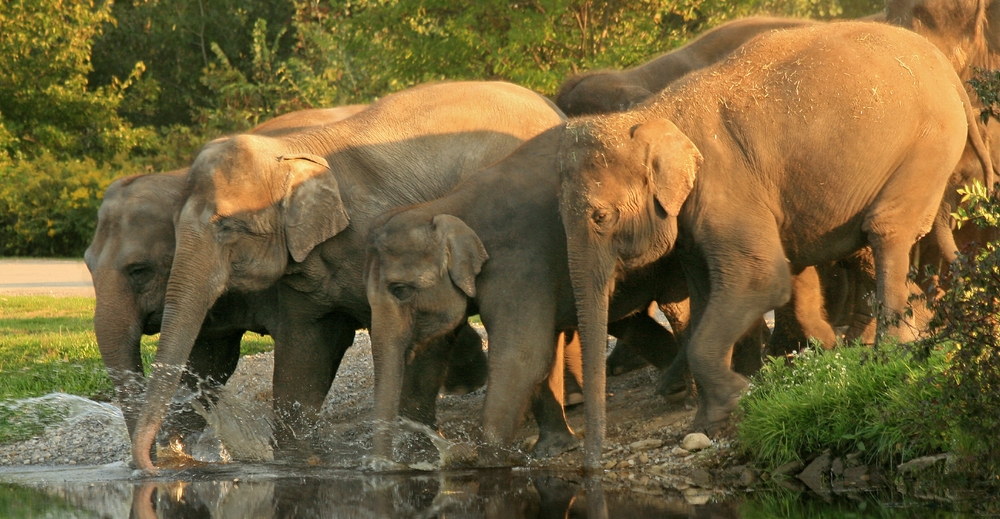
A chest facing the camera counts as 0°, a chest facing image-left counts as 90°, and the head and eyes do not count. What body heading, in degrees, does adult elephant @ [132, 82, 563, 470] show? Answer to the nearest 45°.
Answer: approximately 45°

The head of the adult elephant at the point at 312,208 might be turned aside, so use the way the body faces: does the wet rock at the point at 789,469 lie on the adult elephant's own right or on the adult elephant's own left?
on the adult elephant's own left

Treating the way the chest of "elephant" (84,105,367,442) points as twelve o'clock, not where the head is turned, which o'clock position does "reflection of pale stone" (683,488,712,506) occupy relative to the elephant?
The reflection of pale stone is roughly at 9 o'clock from the elephant.

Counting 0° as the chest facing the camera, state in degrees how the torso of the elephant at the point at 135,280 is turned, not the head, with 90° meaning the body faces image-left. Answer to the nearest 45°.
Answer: approximately 45°

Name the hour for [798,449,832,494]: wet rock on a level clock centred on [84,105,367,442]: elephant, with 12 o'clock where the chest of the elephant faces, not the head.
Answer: The wet rock is roughly at 9 o'clock from the elephant.

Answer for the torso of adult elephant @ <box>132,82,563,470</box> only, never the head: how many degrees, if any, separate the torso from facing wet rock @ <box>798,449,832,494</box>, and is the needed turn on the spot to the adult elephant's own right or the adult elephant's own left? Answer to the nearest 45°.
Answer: approximately 90° to the adult elephant's own left

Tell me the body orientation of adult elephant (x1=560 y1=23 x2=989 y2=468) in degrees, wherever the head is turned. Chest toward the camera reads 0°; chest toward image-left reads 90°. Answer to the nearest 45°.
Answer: approximately 45°

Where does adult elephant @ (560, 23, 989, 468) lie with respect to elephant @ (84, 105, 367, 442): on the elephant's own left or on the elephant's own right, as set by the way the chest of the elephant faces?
on the elephant's own left

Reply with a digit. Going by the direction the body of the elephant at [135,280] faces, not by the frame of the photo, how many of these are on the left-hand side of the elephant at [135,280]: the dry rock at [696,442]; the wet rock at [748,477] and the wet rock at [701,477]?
3

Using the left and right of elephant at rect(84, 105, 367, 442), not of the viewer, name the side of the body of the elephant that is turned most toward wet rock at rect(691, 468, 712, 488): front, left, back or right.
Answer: left
